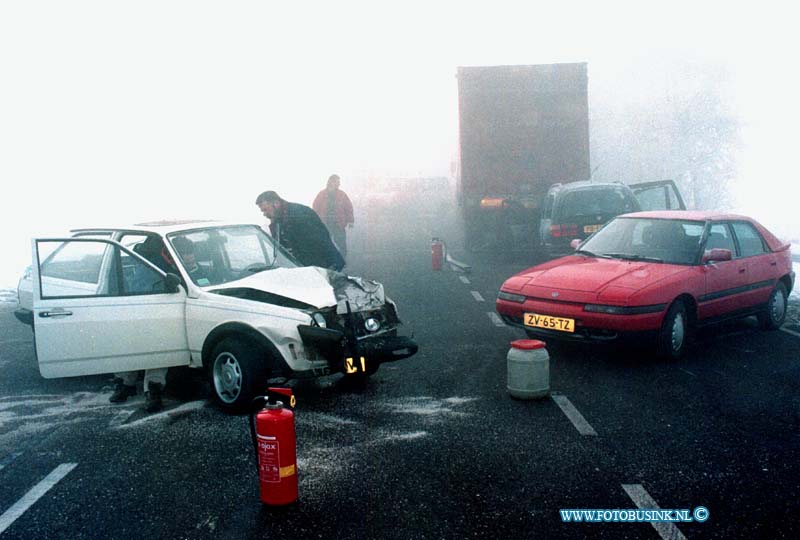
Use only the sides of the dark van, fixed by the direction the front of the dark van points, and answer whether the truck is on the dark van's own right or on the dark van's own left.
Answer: on the dark van's own left

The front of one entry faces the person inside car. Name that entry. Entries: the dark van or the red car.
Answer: the red car

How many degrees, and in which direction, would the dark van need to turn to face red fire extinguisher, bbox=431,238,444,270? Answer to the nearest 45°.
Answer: approximately 135° to its left

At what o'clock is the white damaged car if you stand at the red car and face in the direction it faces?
The white damaged car is roughly at 12 o'clock from the red car.

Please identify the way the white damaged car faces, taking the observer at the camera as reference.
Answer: facing the viewer and to the right of the viewer

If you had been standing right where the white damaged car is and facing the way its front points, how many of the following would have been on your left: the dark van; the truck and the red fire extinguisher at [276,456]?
2

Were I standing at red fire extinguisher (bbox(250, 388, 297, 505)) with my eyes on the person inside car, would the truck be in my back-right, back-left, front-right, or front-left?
front-right

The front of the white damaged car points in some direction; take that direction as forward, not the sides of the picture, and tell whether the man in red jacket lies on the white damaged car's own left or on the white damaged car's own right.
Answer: on the white damaged car's own left

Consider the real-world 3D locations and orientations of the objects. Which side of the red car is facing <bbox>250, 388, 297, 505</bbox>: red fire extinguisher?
front

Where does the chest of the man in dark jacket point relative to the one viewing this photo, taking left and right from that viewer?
facing to the left of the viewer

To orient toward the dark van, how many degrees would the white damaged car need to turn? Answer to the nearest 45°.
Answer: approximately 90° to its left

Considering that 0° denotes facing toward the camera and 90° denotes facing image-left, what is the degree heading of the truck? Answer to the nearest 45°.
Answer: approximately 180°
